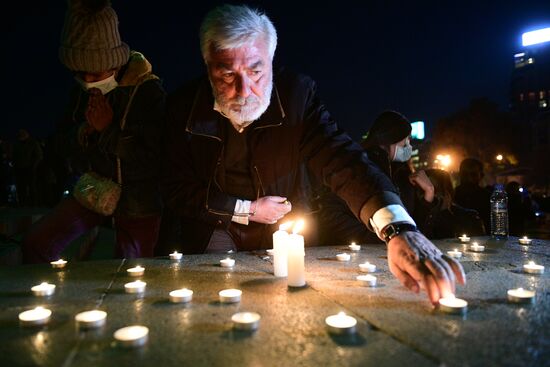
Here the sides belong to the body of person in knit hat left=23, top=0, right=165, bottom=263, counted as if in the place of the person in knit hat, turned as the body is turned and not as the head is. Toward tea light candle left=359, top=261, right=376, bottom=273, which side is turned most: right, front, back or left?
left

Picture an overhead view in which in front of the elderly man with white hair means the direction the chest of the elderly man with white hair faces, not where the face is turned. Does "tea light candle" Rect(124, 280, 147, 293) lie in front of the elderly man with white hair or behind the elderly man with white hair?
in front

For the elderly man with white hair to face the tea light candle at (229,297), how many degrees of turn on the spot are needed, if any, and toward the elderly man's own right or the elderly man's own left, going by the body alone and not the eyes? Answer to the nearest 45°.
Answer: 0° — they already face it

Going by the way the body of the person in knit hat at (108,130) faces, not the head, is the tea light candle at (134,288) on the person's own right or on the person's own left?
on the person's own left

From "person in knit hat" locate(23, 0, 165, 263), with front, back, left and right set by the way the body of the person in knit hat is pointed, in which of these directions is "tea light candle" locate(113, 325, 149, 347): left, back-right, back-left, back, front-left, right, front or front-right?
front-left

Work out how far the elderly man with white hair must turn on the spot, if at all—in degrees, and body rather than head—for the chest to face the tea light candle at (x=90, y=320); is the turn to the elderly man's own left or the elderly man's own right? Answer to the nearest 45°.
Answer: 0° — they already face it

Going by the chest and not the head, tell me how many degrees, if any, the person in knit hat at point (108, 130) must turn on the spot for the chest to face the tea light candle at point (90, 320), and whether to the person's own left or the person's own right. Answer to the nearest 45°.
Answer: approximately 45° to the person's own left

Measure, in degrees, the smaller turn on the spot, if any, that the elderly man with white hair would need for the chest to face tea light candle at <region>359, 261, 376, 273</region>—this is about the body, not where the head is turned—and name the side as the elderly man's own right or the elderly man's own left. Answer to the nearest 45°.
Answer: approximately 45° to the elderly man's own left

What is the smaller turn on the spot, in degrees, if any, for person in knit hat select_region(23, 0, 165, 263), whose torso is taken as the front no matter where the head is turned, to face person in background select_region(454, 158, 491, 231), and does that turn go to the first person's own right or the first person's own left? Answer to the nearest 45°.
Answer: approximately 135° to the first person's own left

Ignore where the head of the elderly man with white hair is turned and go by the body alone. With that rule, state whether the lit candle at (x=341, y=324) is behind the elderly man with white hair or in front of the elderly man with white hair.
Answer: in front

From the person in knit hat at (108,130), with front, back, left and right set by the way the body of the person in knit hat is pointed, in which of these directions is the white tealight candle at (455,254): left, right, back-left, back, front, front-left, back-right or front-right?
left
